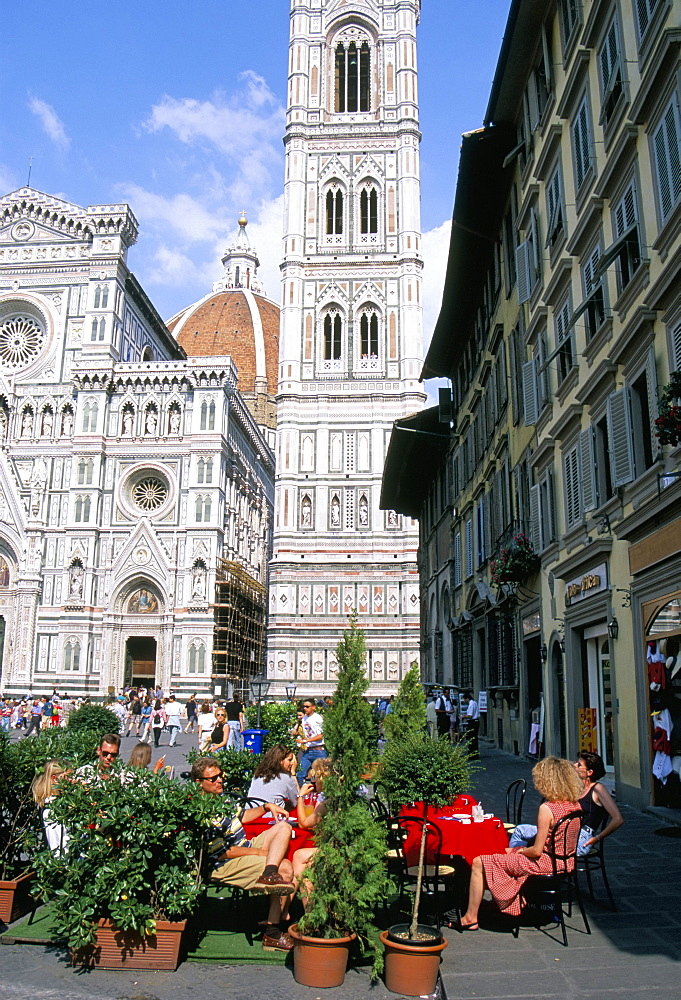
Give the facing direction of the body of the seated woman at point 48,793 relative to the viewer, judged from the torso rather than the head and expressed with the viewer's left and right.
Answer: facing to the right of the viewer

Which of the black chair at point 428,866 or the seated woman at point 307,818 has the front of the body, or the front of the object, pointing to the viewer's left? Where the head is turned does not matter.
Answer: the seated woman

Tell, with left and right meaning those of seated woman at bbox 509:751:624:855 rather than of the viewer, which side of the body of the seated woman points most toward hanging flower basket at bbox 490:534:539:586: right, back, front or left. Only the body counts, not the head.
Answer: right

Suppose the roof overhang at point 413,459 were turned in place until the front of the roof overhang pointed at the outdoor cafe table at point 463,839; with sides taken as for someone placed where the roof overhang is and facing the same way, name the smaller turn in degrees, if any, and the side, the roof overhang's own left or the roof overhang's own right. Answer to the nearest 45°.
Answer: approximately 90° to the roof overhang's own left

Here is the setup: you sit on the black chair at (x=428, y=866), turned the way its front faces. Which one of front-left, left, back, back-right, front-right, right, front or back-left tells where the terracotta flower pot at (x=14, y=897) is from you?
back-left

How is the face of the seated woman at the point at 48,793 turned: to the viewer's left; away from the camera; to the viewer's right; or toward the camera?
to the viewer's right

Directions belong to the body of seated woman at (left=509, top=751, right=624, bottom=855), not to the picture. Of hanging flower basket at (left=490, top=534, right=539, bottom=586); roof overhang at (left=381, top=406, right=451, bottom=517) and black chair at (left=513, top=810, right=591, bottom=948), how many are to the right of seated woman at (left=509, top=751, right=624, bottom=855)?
2

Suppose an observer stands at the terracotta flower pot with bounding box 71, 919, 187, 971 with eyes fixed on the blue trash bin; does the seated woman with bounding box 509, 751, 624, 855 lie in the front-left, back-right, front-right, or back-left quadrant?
front-right

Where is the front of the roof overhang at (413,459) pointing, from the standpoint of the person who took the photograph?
facing to the left of the viewer

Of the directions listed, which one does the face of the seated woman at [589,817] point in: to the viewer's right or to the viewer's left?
to the viewer's left

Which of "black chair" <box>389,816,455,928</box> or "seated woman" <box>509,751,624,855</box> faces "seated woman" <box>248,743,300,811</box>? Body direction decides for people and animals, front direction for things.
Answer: "seated woman" <box>509,751,624,855</box>

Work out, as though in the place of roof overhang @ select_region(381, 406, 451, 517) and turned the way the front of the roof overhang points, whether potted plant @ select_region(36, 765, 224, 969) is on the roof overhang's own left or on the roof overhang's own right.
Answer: on the roof overhang's own left

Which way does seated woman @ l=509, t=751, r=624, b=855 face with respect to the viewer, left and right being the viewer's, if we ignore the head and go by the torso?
facing to the left of the viewer

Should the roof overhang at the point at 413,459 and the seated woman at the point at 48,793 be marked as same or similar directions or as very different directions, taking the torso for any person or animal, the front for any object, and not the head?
very different directions
